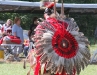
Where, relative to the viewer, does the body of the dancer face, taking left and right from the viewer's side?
facing away from the viewer and to the left of the viewer
